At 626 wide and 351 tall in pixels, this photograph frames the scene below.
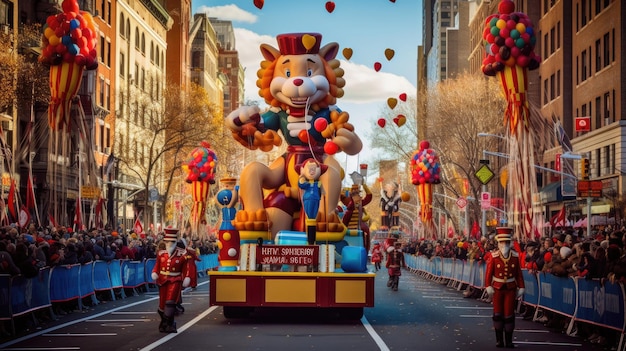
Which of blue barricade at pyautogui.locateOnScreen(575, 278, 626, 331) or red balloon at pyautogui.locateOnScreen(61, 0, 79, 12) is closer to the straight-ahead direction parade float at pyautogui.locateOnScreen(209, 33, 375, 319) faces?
the blue barricade

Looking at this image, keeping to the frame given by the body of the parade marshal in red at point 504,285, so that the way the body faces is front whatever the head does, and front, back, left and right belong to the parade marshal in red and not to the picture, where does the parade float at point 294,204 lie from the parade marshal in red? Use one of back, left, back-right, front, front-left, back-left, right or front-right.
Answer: back-right

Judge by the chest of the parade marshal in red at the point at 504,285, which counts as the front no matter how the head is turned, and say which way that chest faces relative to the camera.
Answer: toward the camera

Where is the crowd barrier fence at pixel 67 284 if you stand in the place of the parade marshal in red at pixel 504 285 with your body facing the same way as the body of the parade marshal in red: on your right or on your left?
on your right

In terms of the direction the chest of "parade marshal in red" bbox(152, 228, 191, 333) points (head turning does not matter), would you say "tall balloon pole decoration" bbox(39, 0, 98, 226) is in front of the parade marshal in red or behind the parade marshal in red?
behind

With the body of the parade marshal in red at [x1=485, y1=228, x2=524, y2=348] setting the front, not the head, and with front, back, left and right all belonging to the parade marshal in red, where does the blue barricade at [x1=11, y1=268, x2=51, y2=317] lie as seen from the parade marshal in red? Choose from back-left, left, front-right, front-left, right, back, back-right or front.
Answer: right

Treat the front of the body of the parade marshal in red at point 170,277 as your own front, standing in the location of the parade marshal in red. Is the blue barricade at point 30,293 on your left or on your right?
on your right

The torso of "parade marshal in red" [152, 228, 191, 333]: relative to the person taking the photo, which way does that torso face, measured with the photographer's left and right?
facing the viewer

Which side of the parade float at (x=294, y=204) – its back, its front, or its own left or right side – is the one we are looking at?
front

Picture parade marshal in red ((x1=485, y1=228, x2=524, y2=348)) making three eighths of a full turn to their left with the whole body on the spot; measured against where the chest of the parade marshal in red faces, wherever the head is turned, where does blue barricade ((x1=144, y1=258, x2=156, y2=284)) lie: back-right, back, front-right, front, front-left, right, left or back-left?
left
